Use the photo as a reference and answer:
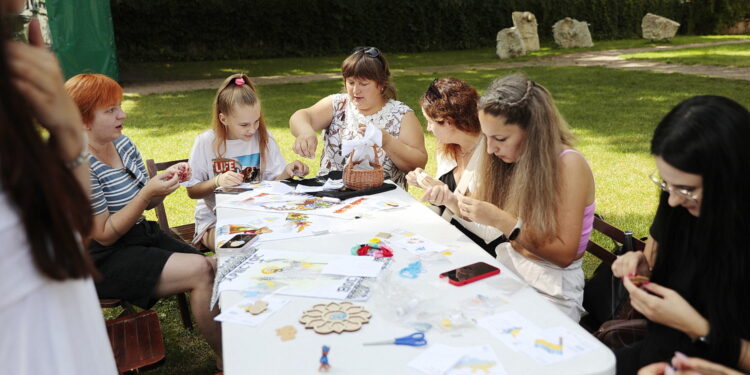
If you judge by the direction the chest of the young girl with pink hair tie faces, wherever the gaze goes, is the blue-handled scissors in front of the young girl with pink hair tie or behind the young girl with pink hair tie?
in front

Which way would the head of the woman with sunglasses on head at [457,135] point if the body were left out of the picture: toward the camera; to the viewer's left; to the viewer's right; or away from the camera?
to the viewer's left

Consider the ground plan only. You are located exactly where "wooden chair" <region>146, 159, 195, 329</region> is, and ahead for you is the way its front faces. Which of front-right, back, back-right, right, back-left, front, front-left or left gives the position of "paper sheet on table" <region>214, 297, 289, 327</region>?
front-right

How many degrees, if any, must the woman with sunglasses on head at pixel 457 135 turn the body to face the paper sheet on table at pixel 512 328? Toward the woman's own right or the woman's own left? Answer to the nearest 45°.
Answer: approximately 45° to the woman's own left

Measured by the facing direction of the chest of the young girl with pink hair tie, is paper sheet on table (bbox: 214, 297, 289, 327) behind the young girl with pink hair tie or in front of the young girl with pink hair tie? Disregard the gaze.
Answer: in front

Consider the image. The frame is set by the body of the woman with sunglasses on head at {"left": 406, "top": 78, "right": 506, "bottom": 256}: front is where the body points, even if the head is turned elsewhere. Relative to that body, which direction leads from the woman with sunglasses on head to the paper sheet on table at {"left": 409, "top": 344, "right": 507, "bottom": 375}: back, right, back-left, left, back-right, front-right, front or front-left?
front-left

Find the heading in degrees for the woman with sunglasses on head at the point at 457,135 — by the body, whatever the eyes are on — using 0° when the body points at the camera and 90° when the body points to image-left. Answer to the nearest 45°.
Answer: approximately 45°

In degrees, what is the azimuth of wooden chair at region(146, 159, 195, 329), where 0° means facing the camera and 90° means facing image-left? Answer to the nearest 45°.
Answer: approximately 315°

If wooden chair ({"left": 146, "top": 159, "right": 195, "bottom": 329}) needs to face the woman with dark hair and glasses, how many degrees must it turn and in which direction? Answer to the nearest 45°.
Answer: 0° — it already faces them

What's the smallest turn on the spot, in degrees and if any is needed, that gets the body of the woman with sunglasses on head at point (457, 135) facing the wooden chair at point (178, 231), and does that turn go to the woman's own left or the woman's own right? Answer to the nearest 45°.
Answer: approximately 45° to the woman's own right

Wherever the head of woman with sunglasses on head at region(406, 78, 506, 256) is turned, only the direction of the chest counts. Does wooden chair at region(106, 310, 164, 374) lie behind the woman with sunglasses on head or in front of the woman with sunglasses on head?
in front

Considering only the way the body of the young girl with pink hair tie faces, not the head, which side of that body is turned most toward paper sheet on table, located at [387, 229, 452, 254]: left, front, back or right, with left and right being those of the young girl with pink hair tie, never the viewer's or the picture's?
front

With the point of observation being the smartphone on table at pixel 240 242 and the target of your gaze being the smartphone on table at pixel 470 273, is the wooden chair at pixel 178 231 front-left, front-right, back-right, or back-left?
back-left
